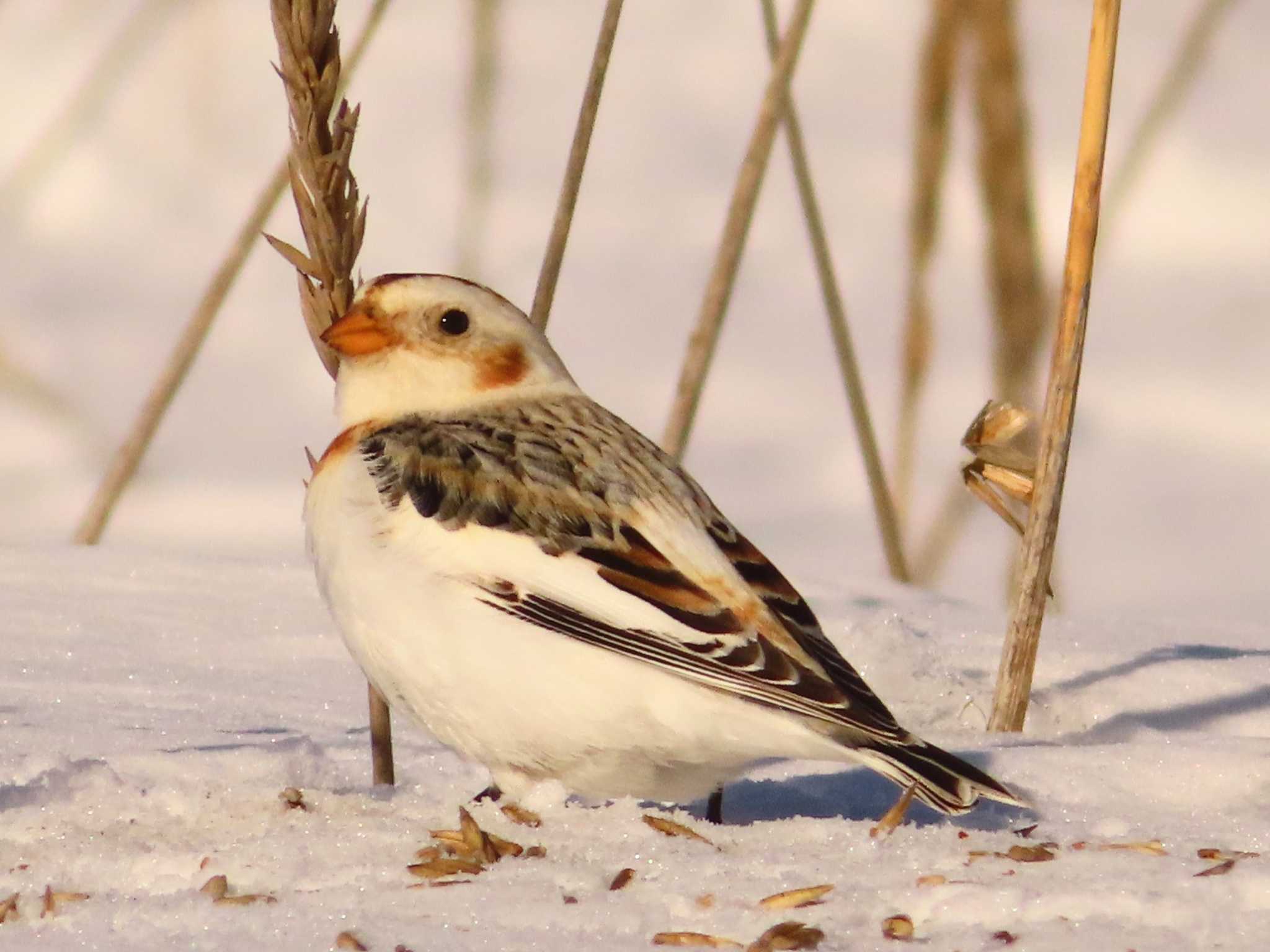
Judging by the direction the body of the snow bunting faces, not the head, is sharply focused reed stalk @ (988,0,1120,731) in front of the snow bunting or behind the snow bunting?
behind

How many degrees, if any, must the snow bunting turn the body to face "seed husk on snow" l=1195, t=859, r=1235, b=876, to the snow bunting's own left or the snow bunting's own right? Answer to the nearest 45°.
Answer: approximately 135° to the snow bunting's own left

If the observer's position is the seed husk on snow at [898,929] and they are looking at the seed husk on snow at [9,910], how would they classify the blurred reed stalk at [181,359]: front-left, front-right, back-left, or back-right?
front-right

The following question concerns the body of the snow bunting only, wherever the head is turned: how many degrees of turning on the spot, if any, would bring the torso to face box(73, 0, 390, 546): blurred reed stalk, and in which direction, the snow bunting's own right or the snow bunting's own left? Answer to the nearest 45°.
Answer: approximately 45° to the snow bunting's own right

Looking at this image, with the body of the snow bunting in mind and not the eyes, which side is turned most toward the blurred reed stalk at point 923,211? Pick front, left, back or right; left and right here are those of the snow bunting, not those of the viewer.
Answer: right

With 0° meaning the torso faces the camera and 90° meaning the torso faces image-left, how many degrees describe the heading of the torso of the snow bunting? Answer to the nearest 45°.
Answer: approximately 90°

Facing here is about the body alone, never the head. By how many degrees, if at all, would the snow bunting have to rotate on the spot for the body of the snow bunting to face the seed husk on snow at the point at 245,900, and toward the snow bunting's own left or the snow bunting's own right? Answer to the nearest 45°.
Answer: approximately 45° to the snow bunting's own left

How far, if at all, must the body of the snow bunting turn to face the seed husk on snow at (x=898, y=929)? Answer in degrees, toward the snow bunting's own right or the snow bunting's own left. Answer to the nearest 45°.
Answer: approximately 135° to the snow bunting's own left

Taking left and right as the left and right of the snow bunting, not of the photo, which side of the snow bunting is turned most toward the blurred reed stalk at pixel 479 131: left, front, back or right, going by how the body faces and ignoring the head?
right

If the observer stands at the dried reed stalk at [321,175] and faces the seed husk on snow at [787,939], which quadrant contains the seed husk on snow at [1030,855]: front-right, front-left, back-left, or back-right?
front-left
